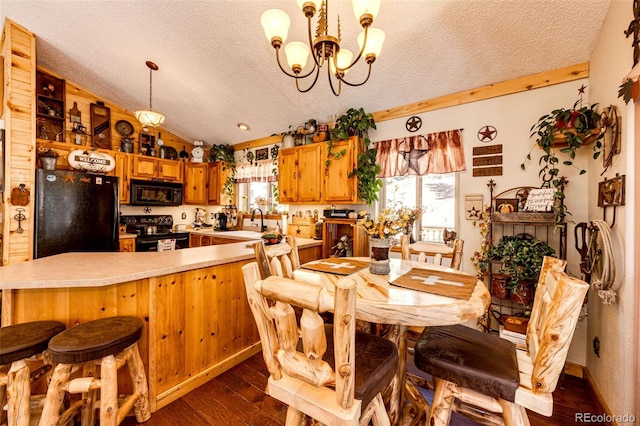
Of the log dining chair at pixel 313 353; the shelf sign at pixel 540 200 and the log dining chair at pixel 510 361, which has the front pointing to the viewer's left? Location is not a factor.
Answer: the log dining chair at pixel 510 361

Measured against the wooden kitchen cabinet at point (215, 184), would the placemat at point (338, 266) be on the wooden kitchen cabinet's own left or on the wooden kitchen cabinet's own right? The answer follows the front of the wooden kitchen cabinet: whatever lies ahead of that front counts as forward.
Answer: on the wooden kitchen cabinet's own left

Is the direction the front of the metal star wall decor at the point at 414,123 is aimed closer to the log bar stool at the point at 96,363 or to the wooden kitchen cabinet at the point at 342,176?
the log bar stool

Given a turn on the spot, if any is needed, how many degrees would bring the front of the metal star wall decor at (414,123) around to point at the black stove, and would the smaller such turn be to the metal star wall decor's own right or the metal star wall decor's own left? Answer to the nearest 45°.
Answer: approximately 90° to the metal star wall decor's own right

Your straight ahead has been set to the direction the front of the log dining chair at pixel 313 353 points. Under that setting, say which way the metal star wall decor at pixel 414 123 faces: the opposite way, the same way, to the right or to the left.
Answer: the opposite way

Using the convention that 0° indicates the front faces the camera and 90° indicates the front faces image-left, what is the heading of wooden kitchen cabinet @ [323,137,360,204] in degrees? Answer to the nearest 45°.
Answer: approximately 45°

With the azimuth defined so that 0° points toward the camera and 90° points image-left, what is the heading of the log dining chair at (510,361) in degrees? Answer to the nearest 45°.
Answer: approximately 90°

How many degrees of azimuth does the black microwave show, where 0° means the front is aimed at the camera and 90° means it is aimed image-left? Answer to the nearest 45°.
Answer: approximately 0°

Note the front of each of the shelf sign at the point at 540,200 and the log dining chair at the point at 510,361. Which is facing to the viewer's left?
the log dining chair
